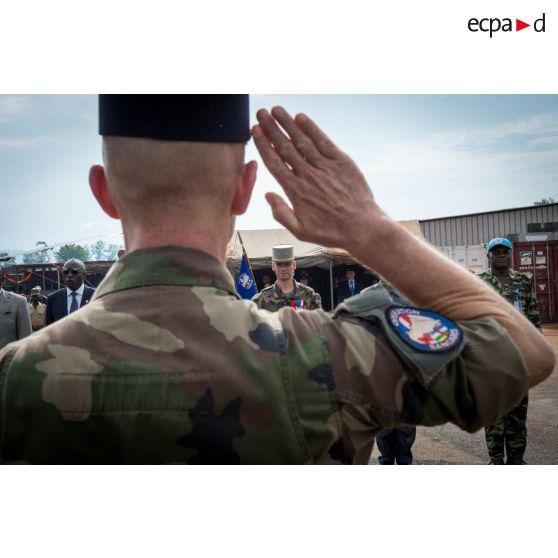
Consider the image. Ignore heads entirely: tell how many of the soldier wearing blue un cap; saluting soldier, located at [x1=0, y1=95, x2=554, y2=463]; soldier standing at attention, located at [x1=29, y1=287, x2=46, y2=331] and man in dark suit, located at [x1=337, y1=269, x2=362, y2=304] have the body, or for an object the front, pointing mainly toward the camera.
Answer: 3

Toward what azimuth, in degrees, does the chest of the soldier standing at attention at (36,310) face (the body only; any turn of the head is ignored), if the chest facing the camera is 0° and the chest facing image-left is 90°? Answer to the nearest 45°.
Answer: approximately 0°

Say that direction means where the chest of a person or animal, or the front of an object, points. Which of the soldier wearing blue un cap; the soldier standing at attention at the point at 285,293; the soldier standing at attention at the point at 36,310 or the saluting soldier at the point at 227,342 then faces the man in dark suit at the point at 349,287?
the saluting soldier

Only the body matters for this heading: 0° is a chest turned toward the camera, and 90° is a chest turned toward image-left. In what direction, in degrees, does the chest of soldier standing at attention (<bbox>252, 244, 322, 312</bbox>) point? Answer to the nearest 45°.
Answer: approximately 0°

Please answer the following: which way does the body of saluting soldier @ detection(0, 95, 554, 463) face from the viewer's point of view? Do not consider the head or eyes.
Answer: away from the camera

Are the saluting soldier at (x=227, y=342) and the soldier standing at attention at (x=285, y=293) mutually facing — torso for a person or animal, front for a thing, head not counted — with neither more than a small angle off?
yes

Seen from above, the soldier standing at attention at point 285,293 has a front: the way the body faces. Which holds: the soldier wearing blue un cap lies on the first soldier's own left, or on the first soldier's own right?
on the first soldier's own left

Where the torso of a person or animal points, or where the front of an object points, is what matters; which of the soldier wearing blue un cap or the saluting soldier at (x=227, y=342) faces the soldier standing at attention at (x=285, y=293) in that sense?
the saluting soldier
